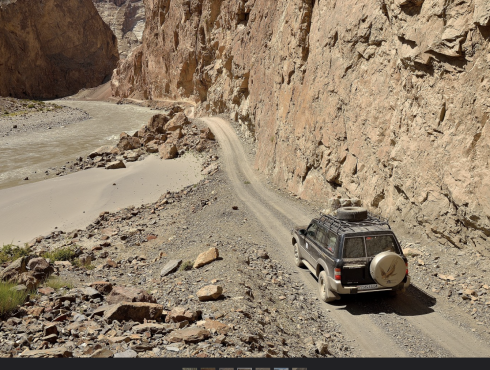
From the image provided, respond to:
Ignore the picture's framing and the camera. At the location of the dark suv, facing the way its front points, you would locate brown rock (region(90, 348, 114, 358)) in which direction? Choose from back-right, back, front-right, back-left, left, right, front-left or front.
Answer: left

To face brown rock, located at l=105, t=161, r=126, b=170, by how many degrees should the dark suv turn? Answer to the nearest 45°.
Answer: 0° — it already faces it

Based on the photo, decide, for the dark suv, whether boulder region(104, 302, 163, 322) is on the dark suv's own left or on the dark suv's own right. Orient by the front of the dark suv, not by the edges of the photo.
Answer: on the dark suv's own left

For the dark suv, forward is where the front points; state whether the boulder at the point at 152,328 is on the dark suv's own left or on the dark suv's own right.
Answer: on the dark suv's own left

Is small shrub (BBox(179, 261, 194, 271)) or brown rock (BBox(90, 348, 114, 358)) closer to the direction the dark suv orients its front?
the small shrub

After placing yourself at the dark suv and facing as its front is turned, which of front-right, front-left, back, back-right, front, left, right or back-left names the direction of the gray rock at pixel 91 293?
front-left

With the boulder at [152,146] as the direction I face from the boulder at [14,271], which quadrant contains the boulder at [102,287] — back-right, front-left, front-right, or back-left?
back-right

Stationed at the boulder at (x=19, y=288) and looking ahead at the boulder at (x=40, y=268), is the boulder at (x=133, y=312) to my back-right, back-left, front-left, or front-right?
back-right

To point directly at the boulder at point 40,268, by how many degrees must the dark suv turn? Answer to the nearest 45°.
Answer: approximately 45° to its left

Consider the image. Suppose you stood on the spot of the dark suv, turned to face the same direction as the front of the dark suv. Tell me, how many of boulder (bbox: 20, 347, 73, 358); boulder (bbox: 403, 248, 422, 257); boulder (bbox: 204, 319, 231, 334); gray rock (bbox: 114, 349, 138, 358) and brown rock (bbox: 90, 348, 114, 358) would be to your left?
4

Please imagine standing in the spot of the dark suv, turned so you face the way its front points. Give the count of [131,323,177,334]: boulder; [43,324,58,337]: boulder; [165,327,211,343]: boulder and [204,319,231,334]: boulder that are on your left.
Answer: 4

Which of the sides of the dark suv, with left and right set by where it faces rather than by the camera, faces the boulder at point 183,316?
left

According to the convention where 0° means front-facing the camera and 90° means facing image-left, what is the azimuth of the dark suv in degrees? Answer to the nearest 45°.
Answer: approximately 135°

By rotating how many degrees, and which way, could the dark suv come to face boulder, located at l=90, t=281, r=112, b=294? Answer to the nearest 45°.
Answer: approximately 45° to its left
